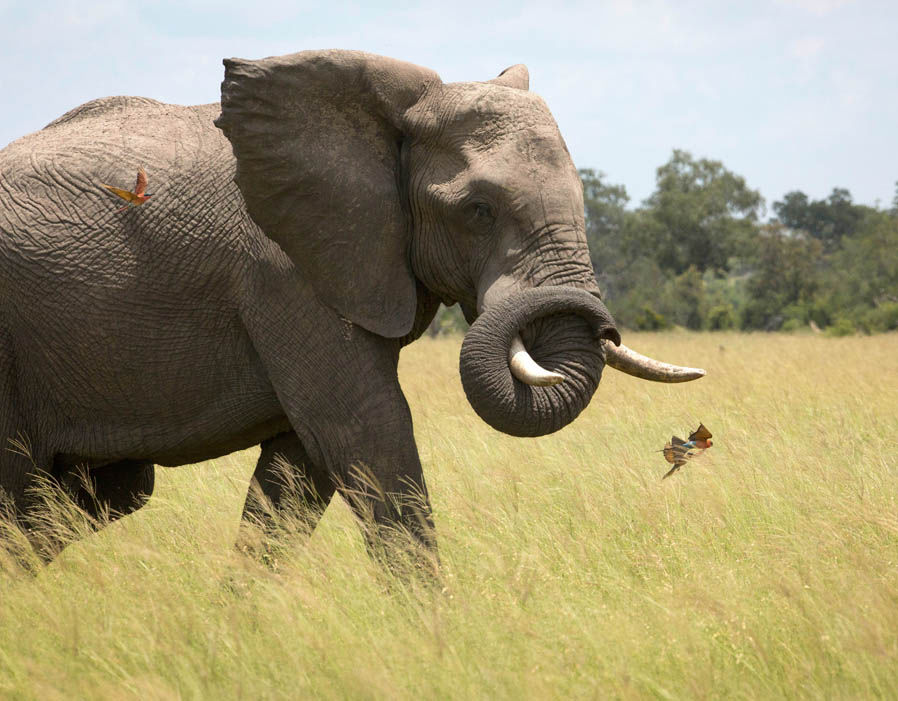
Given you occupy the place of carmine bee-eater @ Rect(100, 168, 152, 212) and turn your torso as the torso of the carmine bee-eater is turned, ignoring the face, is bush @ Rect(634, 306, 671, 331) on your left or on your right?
on your left

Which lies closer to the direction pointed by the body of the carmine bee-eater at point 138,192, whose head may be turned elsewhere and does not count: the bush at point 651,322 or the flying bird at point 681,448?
the flying bird

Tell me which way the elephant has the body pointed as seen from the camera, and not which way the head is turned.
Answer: to the viewer's right

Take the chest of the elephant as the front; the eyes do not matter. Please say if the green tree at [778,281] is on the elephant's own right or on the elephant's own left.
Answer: on the elephant's own left

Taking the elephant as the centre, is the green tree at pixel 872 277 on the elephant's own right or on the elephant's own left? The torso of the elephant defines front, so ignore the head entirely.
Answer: on the elephant's own left

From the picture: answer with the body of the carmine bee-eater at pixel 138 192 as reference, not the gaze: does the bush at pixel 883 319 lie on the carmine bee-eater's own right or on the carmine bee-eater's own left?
on the carmine bee-eater's own left

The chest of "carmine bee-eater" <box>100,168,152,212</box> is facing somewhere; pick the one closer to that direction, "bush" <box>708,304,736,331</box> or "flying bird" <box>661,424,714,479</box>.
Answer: the flying bird

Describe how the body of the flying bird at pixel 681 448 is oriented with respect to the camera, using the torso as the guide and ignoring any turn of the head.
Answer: to the viewer's right

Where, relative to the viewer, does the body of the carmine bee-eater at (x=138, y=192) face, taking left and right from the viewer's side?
facing to the right of the viewer

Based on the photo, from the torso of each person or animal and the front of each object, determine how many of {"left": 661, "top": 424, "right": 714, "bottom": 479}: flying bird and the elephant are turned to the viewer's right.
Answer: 2
